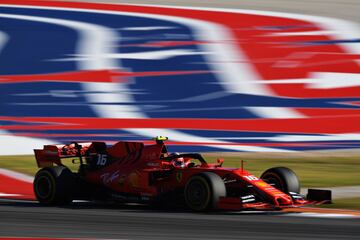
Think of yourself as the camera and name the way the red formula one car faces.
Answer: facing the viewer and to the right of the viewer
